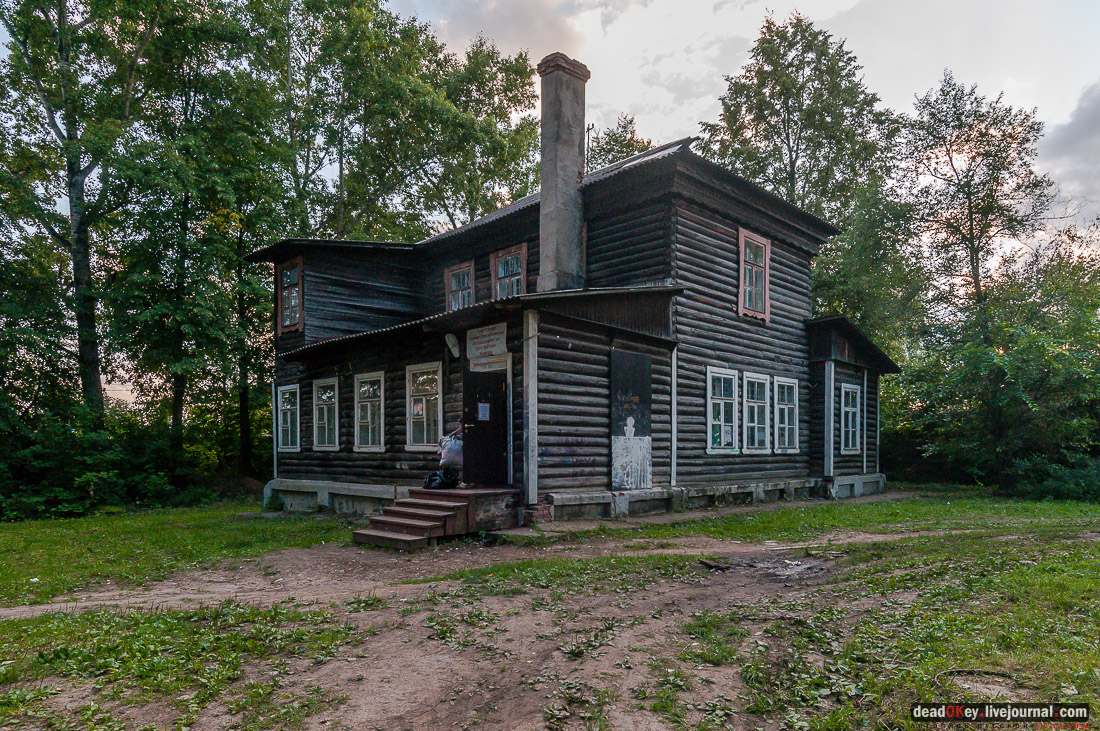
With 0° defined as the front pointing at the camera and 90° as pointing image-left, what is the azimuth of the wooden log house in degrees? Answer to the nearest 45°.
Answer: approximately 45°
